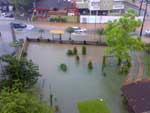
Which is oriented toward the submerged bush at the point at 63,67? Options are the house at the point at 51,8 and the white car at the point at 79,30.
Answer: the house

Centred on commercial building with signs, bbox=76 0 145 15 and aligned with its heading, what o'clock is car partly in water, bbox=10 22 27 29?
The car partly in water is roughly at 2 o'clock from the commercial building with signs.

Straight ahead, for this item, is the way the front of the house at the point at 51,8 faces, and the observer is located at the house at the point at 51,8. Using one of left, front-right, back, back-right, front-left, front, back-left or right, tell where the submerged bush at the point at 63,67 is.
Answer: front

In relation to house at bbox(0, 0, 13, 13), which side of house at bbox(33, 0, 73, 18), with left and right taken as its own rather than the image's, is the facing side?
right

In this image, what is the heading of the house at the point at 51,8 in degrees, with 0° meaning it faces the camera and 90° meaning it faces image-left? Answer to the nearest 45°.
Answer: approximately 0°

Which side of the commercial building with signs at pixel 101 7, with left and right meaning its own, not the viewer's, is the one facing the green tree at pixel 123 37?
front

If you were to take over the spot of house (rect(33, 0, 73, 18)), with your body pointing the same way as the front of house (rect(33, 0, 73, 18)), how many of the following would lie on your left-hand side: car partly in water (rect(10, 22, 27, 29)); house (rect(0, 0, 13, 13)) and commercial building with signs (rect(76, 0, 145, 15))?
1

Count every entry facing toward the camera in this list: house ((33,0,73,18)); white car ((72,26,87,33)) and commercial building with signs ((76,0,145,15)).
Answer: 2

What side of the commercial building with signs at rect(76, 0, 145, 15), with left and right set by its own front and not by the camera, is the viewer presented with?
front
